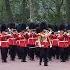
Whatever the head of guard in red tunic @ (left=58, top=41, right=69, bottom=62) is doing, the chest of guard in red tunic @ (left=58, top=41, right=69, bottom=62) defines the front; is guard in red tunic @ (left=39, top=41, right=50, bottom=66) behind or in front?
in front

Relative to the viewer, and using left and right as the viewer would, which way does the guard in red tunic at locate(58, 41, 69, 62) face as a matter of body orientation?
facing the viewer

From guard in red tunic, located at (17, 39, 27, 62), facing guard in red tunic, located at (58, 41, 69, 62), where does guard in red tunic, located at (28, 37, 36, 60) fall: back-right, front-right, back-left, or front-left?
front-left

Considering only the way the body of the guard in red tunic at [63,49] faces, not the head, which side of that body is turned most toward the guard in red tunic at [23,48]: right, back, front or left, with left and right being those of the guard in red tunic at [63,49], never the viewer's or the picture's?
right

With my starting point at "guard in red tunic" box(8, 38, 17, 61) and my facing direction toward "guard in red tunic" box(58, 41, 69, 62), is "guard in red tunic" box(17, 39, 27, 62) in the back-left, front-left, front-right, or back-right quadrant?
front-right

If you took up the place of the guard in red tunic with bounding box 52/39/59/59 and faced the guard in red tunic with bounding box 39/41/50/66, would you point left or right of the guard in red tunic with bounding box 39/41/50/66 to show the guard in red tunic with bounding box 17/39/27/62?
right

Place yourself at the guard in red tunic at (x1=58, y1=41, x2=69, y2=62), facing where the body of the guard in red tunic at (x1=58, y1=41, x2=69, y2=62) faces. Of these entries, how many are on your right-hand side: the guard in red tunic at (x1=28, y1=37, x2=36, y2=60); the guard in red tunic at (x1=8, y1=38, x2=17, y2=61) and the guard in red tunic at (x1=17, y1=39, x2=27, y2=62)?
3

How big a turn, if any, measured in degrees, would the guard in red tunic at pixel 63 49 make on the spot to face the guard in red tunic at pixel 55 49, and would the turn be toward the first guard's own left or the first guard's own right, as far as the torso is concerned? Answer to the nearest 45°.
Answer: approximately 135° to the first guard's own right
